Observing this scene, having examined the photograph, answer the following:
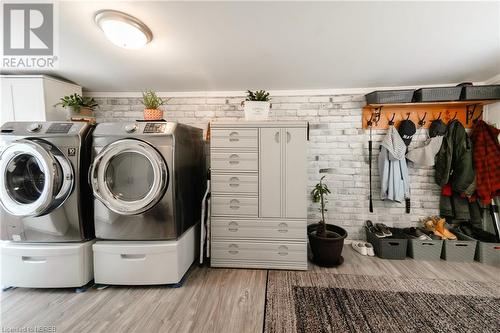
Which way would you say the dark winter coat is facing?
toward the camera

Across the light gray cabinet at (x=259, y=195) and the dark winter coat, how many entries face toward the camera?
2

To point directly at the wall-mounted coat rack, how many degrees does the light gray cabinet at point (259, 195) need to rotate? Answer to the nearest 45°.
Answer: approximately 90° to its left

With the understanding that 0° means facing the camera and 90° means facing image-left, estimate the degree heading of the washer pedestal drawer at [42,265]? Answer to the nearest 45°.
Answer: approximately 45°

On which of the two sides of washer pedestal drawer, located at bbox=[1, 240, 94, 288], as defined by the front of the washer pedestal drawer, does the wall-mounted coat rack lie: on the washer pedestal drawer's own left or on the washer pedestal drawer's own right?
on the washer pedestal drawer's own left

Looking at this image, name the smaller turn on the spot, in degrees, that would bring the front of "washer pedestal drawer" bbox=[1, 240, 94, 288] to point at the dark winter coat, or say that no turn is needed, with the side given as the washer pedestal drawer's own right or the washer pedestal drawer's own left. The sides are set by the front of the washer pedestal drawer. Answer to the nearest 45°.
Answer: approximately 90° to the washer pedestal drawer's own left

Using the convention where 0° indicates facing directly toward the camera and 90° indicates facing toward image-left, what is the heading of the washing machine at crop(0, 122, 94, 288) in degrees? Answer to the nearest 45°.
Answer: approximately 45°

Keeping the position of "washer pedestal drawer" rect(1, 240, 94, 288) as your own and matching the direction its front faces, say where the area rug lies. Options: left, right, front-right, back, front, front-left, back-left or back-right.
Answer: left

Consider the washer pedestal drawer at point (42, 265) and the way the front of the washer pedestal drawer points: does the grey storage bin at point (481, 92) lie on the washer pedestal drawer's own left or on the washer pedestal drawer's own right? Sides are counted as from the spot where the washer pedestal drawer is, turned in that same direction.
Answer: on the washer pedestal drawer's own left

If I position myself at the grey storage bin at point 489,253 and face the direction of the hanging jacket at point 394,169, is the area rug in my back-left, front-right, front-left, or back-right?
front-left

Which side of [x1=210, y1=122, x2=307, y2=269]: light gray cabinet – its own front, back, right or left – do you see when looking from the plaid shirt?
left

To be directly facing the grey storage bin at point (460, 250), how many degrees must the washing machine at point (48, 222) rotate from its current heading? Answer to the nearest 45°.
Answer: approximately 90° to its left

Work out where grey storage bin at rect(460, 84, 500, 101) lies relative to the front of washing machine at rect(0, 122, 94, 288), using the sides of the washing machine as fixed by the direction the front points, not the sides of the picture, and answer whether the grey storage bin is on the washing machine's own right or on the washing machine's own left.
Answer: on the washing machine's own left

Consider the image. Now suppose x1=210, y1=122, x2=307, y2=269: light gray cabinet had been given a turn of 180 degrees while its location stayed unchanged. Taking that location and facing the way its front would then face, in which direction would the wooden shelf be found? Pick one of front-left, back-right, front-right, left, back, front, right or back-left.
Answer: right

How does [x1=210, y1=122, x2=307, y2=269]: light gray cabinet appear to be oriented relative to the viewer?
toward the camera

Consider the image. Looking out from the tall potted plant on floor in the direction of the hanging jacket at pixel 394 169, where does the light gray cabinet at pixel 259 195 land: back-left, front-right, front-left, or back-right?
back-left

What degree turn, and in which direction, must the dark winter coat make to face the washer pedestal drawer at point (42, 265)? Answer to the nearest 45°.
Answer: approximately 45° to its right

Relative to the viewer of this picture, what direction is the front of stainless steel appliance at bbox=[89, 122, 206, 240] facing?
facing the viewer and to the left of the viewer
